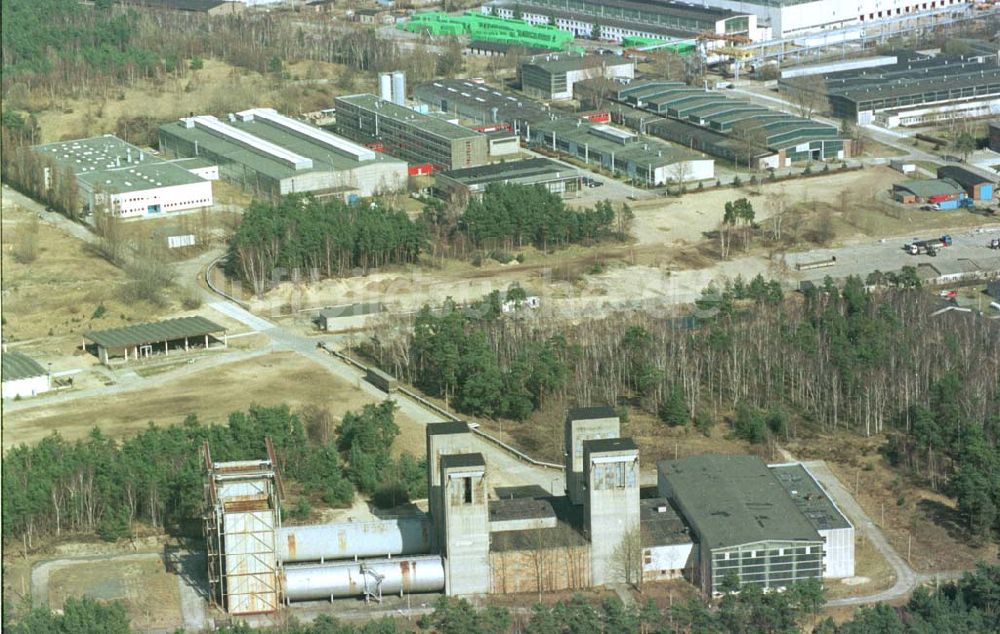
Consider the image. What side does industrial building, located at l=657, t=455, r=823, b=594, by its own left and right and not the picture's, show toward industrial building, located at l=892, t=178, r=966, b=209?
back

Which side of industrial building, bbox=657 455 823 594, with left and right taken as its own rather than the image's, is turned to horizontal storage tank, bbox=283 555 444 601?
right

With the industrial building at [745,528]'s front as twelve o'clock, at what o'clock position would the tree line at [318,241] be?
The tree line is roughly at 5 o'clock from the industrial building.

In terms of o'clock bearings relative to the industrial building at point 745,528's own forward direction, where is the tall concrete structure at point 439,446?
The tall concrete structure is roughly at 3 o'clock from the industrial building.

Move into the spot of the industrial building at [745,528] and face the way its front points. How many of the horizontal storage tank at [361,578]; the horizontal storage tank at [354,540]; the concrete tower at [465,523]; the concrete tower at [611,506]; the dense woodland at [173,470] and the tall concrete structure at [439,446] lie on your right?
6

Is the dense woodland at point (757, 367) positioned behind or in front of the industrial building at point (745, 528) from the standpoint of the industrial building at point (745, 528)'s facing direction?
behind

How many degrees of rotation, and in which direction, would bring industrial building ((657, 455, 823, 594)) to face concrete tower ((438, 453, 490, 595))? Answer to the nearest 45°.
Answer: approximately 90° to its right

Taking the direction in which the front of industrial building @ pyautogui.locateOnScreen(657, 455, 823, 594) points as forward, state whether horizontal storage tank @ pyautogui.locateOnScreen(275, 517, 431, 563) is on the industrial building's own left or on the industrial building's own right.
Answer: on the industrial building's own right

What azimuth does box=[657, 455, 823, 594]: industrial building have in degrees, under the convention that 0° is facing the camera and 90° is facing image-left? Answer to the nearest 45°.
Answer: approximately 0°

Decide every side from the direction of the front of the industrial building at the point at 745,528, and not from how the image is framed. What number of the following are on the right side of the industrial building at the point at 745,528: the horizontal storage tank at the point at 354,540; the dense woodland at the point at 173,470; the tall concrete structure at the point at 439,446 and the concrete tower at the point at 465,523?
4

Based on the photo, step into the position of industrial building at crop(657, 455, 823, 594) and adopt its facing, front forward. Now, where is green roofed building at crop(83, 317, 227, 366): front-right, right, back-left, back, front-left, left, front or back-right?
back-right
